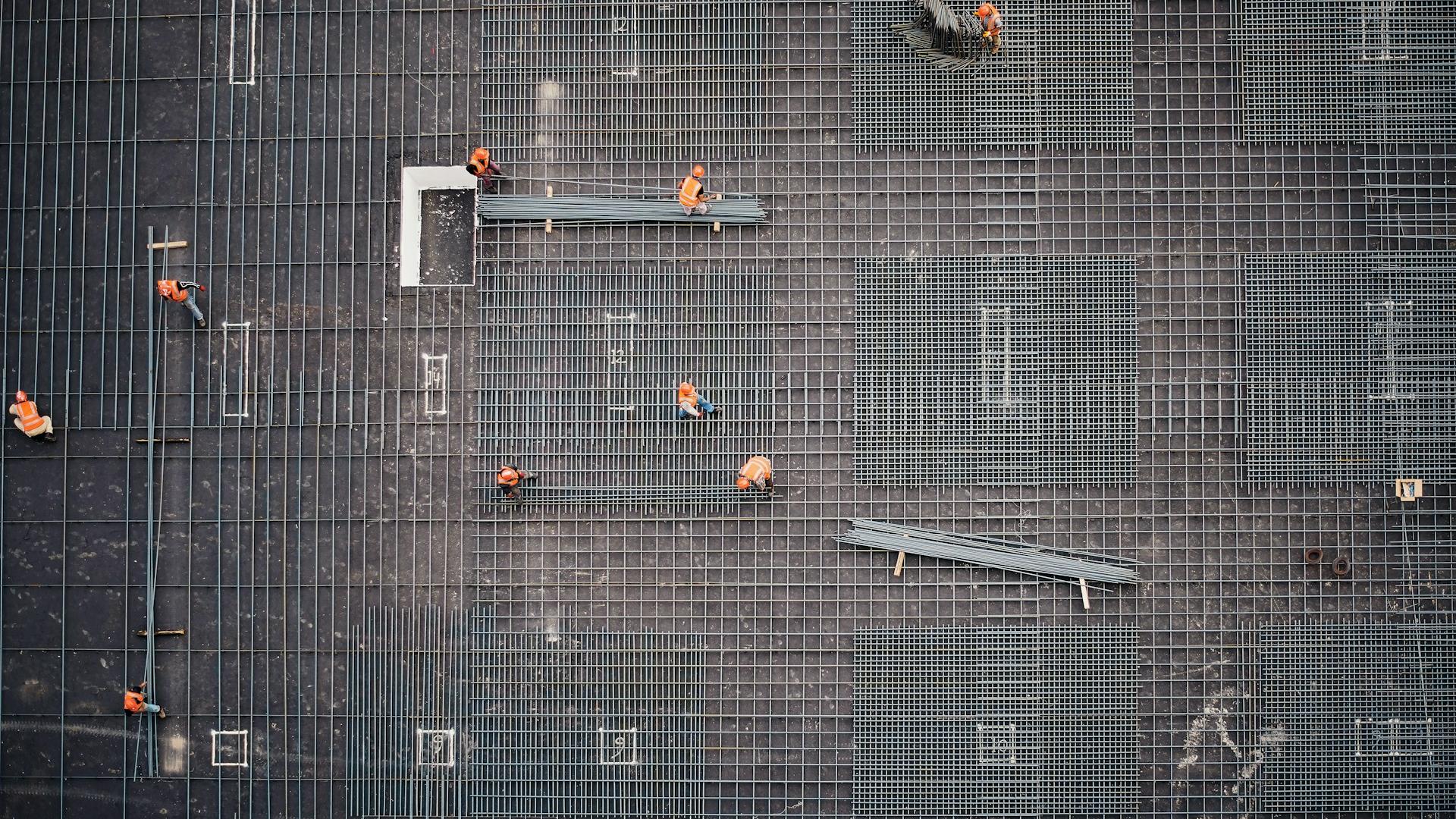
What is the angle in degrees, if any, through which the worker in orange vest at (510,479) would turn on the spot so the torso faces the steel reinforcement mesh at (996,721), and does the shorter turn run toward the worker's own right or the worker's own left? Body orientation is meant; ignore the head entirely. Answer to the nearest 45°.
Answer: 0° — they already face it

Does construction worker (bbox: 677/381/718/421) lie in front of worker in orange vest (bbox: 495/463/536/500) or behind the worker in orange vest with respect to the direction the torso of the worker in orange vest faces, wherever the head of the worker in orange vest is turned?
in front

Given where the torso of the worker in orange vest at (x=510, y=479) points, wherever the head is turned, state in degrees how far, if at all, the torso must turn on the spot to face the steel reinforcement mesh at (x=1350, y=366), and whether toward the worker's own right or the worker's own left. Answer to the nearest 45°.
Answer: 0° — they already face it
